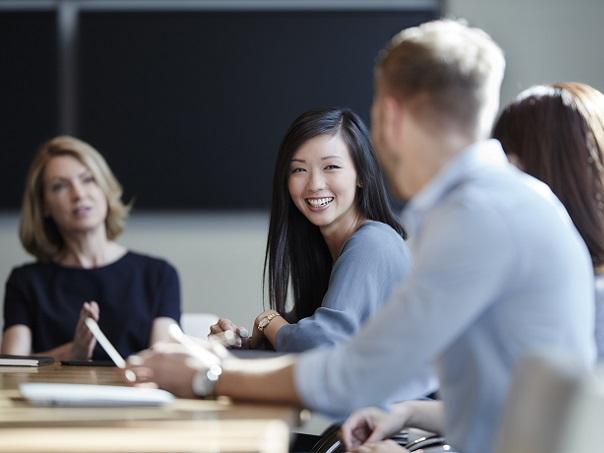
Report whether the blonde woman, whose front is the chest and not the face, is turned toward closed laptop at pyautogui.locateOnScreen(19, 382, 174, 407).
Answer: yes

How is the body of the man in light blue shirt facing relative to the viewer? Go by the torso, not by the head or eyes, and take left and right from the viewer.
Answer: facing away from the viewer and to the left of the viewer

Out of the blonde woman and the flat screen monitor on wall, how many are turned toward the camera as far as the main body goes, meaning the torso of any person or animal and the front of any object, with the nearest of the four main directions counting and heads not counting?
2

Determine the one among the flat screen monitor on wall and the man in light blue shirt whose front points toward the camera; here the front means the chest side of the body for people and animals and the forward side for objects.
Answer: the flat screen monitor on wall

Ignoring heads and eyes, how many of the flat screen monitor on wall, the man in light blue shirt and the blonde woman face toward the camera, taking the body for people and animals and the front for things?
2

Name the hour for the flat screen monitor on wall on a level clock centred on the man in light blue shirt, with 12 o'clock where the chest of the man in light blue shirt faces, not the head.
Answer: The flat screen monitor on wall is roughly at 1 o'clock from the man in light blue shirt.

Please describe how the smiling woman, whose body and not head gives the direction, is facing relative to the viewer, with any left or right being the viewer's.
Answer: facing the viewer and to the left of the viewer

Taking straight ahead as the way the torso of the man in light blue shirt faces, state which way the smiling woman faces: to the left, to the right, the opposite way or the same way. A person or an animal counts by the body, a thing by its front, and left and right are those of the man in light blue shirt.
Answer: to the left

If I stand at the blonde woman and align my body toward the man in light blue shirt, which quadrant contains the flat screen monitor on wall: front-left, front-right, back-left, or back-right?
back-left

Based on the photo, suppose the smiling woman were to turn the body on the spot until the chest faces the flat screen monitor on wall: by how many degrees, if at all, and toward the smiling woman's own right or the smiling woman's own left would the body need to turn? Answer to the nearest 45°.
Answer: approximately 135° to the smiling woman's own right

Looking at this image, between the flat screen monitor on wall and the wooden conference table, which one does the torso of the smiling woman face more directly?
the wooden conference table

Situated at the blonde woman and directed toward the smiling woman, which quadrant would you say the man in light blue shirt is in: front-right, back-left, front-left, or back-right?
front-right

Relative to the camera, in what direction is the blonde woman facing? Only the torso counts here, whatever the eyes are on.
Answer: toward the camera

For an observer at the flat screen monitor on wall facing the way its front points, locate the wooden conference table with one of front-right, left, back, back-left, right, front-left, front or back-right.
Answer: front

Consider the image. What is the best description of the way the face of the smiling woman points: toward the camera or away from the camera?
toward the camera

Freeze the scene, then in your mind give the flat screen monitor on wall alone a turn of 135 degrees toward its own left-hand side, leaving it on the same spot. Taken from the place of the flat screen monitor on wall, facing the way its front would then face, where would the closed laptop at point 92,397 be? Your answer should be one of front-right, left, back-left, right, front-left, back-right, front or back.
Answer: back-right

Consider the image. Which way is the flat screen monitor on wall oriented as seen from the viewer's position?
toward the camera

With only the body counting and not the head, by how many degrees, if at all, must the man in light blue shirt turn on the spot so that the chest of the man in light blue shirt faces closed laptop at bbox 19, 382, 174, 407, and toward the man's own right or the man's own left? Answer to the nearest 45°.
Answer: approximately 45° to the man's own left

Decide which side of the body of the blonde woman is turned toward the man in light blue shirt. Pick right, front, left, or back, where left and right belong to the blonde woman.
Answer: front

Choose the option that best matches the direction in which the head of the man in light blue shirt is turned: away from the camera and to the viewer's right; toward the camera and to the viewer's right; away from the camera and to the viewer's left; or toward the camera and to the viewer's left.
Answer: away from the camera and to the viewer's left
